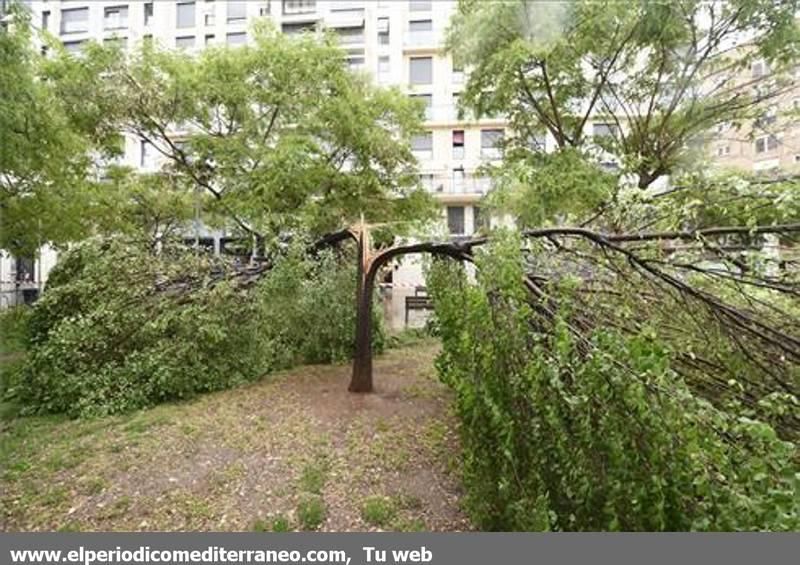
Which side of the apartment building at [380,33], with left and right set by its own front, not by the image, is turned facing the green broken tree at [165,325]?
front

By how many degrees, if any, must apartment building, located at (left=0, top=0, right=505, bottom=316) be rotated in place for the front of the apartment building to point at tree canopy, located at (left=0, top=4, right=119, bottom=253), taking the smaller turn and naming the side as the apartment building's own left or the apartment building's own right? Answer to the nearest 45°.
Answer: approximately 45° to the apartment building's own right

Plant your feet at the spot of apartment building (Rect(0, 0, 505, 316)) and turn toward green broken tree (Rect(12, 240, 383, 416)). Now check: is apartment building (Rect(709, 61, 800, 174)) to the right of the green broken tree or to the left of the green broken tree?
left

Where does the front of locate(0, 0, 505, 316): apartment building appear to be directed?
toward the camera

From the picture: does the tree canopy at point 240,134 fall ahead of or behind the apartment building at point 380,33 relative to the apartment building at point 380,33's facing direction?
ahead
